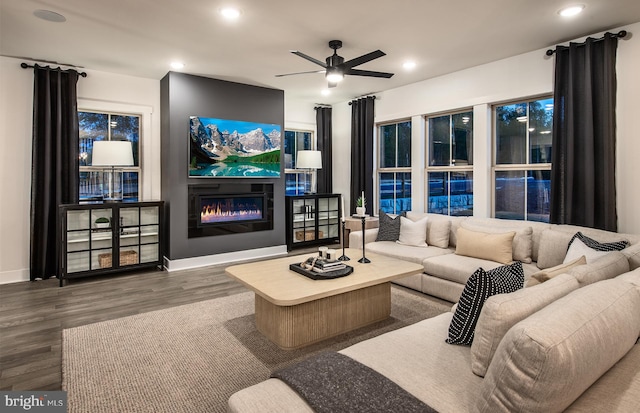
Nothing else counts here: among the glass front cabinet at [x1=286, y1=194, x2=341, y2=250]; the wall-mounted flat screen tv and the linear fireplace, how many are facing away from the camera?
0

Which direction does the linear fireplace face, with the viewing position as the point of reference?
facing the viewer and to the right of the viewer

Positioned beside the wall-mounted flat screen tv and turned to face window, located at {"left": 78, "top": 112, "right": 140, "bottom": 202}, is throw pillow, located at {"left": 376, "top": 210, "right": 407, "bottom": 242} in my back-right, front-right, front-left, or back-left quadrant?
back-left

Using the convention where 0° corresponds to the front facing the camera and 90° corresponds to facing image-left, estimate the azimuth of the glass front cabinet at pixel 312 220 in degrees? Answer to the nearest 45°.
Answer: approximately 315°

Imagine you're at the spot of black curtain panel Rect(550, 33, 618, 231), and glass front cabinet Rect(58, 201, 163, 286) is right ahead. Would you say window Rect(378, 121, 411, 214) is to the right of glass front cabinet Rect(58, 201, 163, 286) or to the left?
right

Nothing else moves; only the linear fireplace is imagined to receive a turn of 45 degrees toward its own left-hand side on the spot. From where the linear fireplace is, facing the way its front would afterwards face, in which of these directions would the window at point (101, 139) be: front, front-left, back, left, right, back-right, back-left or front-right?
back

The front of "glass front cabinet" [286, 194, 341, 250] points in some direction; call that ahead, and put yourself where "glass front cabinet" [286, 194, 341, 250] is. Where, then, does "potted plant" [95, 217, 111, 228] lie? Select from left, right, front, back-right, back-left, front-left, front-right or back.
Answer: right

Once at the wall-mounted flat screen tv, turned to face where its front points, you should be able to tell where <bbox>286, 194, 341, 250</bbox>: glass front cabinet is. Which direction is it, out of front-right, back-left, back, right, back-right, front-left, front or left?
left

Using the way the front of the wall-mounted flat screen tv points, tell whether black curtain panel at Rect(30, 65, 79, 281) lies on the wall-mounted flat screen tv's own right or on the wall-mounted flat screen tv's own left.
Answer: on the wall-mounted flat screen tv's own right

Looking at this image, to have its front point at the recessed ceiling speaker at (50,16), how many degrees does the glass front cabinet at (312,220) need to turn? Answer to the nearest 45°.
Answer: approximately 90° to its right

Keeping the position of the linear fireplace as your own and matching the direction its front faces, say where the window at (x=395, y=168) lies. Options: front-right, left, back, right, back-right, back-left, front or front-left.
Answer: front-left

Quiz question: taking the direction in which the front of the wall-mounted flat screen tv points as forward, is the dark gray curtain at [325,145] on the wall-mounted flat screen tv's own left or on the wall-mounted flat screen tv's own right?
on the wall-mounted flat screen tv's own left

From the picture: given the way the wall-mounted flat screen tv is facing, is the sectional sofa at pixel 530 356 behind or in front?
in front
